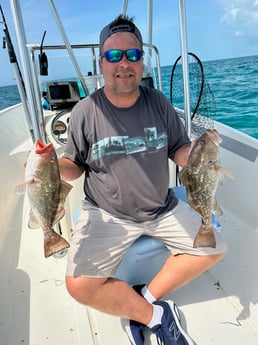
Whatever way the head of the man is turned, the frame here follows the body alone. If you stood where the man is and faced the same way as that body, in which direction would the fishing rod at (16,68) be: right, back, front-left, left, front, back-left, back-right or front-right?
back-right

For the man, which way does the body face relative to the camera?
toward the camera
